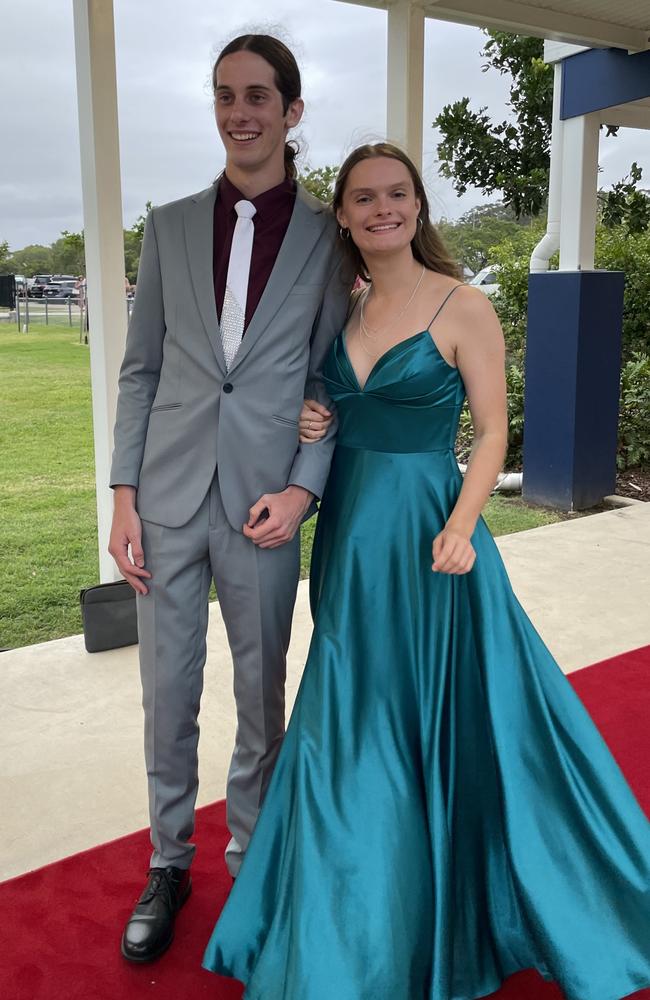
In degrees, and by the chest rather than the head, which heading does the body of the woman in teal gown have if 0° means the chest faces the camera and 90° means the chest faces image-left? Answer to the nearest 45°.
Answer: approximately 45°

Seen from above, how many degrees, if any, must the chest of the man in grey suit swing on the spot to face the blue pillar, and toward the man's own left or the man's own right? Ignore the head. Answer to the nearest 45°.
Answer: approximately 135° to the man's own left

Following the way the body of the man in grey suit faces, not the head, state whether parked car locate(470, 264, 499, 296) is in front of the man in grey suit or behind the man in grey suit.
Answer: behind

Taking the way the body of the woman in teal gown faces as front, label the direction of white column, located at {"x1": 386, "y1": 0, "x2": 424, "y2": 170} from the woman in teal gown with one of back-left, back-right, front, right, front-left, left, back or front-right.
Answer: back-right

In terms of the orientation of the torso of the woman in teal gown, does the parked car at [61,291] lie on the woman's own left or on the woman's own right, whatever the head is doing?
on the woman's own right

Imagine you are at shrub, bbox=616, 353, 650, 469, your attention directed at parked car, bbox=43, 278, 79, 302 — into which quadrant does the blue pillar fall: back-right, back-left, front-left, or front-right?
back-left

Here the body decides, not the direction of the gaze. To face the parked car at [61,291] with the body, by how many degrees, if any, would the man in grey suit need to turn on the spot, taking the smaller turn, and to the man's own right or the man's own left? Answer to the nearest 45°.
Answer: approximately 180°

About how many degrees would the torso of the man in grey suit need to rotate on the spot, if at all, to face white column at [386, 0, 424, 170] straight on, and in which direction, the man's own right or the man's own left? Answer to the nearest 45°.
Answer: approximately 180°
